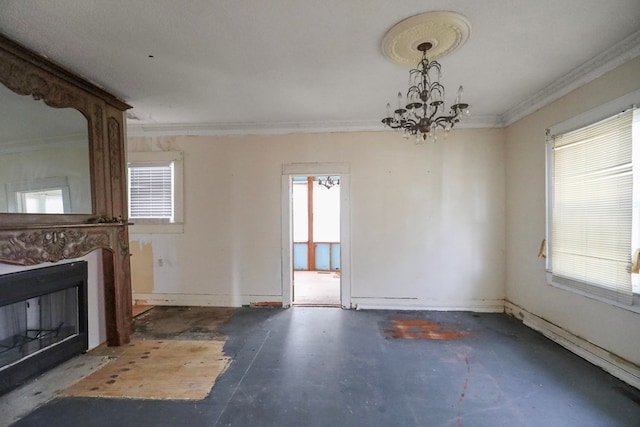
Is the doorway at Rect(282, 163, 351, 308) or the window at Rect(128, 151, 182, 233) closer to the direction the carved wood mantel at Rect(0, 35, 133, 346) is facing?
the doorway

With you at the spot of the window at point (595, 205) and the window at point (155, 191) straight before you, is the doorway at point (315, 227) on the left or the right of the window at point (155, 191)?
right

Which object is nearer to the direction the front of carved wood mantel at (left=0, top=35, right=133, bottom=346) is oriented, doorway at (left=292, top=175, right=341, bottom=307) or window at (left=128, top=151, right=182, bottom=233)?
the doorway

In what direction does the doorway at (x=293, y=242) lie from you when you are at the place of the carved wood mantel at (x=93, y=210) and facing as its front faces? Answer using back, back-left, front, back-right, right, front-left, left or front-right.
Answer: front-left

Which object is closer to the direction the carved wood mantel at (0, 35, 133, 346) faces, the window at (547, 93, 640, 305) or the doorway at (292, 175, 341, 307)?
the window

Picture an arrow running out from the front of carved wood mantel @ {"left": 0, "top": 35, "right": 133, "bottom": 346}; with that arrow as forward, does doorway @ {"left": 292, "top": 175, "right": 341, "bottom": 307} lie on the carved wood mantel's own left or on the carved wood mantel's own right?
on the carved wood mantel's own left

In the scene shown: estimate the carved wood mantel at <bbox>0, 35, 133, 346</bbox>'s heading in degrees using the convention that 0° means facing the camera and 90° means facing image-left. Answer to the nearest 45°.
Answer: approximately 315°

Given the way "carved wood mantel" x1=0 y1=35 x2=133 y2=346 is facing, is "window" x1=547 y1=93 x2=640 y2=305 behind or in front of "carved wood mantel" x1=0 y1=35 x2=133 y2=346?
in front

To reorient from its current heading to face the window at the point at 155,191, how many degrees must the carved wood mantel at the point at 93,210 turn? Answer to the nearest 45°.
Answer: approximately 90° to its left
